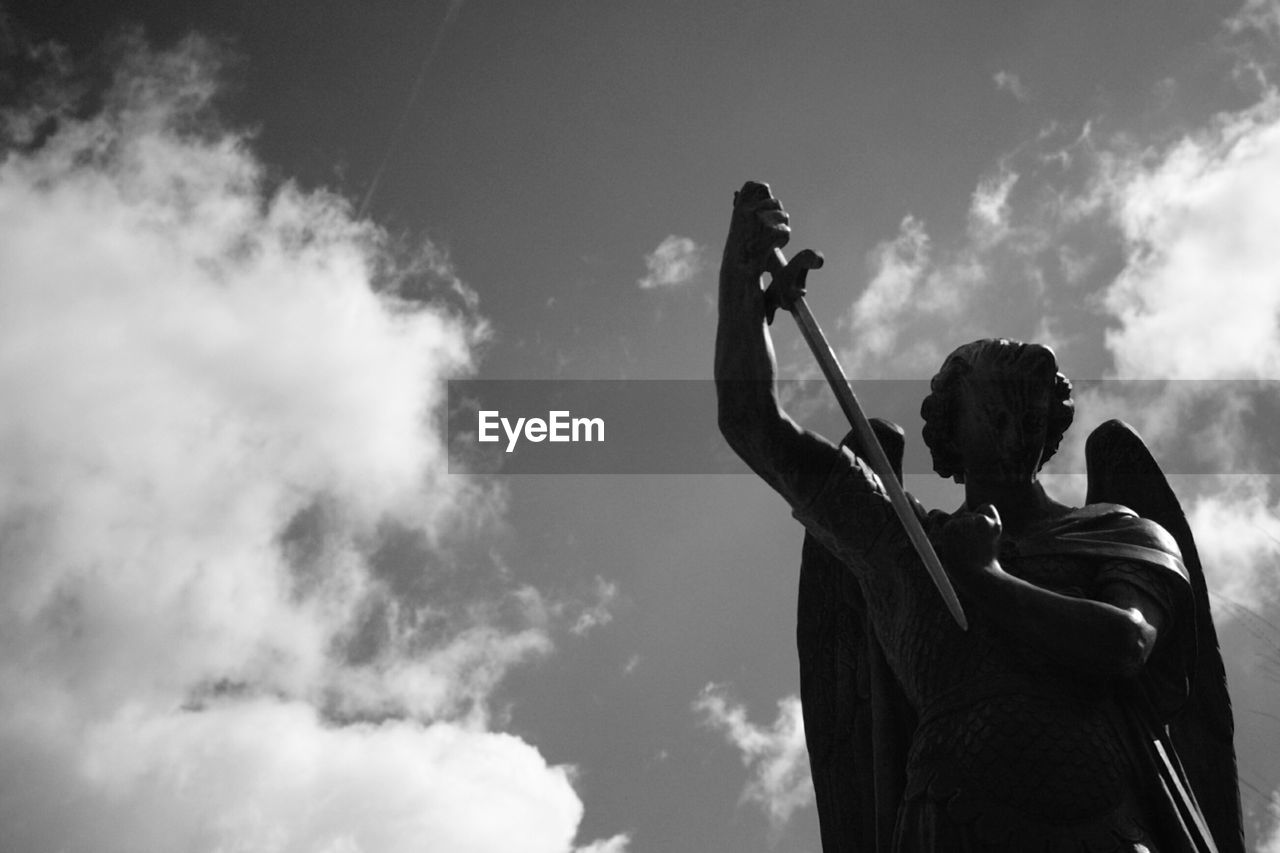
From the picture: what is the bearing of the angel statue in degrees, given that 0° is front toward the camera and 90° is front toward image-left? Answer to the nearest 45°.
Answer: approximately 0°
